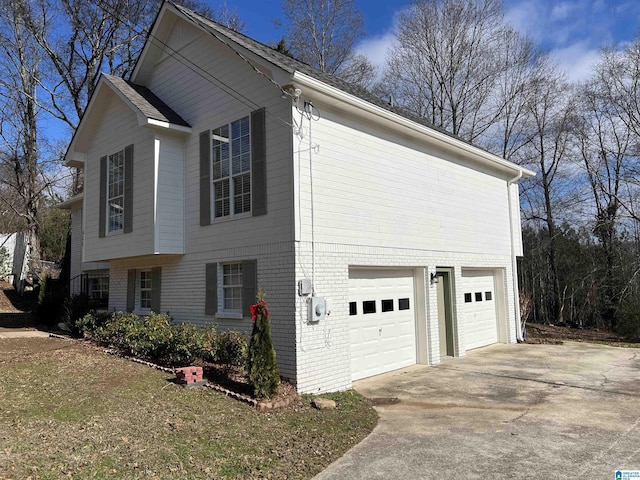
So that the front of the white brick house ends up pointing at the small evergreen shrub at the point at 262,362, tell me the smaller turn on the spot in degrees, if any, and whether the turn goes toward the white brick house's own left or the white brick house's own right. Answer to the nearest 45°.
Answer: approximately 45° to the white brick house's own left

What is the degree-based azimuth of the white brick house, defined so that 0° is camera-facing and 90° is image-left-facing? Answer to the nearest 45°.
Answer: approximately 45°
